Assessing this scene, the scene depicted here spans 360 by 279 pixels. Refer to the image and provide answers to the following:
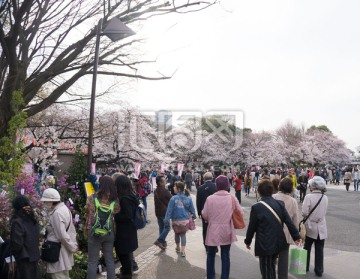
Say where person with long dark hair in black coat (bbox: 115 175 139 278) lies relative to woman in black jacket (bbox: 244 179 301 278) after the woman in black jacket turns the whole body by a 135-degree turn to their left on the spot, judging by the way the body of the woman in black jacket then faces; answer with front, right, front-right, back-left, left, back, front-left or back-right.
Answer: front-right

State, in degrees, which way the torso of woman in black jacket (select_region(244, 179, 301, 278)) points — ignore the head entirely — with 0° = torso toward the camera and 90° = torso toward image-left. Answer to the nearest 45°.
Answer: approximately 180°

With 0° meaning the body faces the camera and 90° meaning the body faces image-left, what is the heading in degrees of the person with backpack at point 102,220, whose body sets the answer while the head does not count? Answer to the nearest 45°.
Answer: approximately 180°

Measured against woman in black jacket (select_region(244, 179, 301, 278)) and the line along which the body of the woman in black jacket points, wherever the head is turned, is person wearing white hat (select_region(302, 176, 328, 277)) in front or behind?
in front

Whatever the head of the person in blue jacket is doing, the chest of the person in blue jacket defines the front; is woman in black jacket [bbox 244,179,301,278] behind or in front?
behind

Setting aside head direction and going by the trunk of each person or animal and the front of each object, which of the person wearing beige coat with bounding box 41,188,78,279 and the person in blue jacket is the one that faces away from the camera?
the person in blue jacket

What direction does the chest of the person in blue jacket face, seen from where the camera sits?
away from the camera

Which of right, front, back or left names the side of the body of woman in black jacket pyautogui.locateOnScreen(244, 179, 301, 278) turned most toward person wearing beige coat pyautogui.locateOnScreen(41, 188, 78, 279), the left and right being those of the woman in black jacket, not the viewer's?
left
